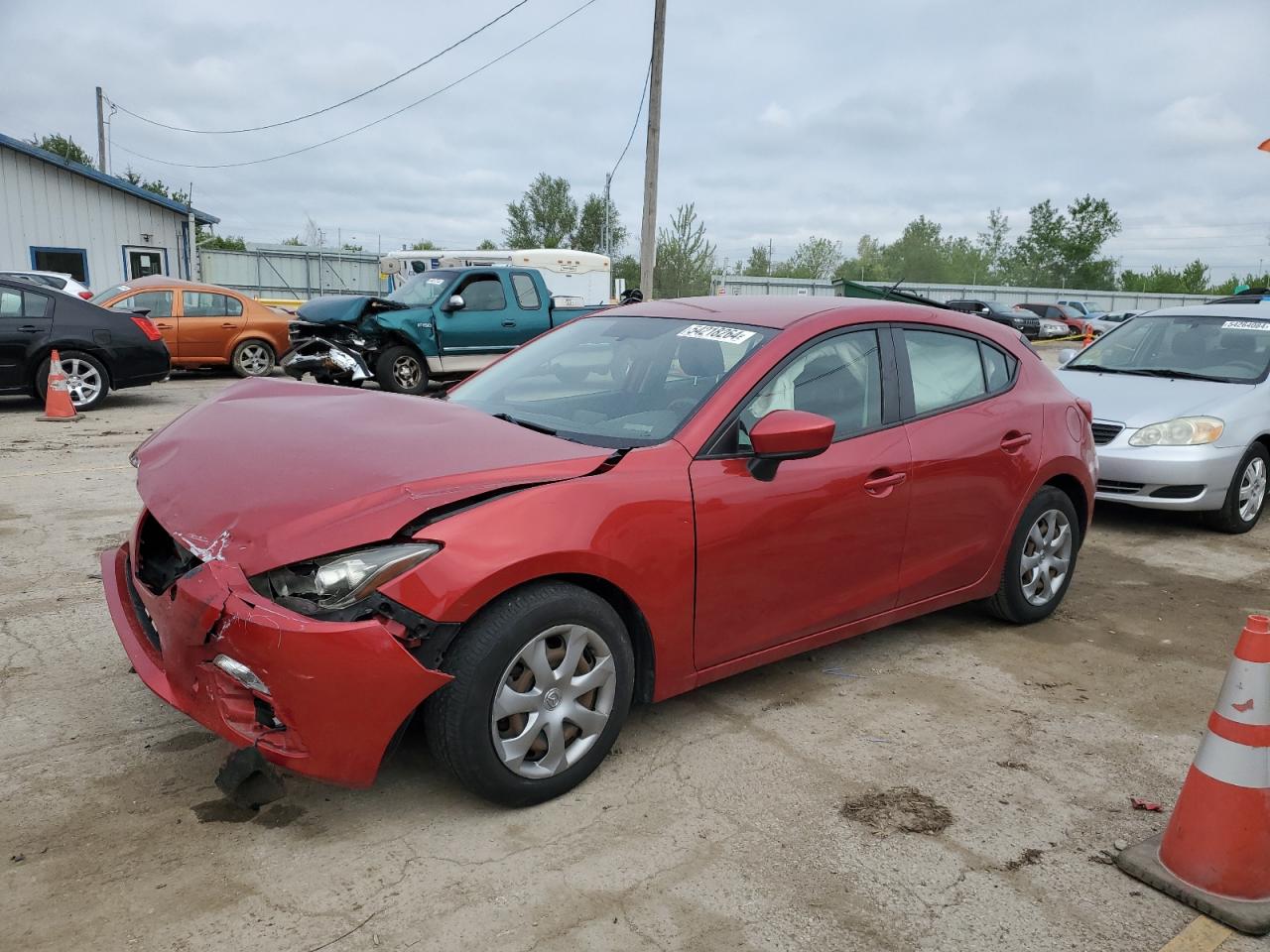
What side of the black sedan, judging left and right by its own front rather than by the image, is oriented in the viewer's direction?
left

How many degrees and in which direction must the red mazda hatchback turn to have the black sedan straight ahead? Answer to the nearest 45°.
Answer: approximately 90° to its right

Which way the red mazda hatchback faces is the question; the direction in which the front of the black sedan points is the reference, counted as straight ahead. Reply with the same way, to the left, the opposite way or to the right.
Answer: the same way

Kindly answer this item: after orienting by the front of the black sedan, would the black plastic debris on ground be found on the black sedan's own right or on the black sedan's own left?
on the black sedan's own left

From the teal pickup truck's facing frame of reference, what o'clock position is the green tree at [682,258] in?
The green tree is roughly at 5 o'clock from the teal pickup truck.

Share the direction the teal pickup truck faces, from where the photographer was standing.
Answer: facing the viewer and to the left of the viewer

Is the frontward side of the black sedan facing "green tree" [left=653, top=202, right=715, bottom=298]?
no

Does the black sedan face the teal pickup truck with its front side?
no

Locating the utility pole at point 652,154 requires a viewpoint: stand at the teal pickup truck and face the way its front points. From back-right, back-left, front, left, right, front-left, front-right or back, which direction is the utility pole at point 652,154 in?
back

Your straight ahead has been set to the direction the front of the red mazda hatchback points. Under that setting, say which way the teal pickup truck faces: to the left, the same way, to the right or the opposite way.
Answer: the same way

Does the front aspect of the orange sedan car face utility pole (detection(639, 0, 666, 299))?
no

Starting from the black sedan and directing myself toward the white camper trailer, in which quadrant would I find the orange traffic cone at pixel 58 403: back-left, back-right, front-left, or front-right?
back-right
